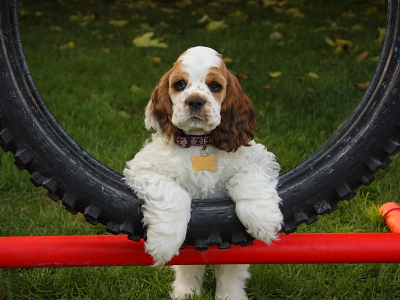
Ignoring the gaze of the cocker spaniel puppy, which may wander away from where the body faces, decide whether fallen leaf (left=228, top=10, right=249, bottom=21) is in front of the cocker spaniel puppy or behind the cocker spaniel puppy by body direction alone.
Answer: behind

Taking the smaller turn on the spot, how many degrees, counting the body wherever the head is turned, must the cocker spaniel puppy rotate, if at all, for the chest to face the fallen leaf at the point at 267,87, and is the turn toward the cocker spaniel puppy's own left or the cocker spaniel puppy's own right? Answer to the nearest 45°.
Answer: approximately 180°

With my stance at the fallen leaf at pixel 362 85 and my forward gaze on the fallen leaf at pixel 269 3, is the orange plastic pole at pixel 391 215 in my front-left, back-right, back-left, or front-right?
back-left

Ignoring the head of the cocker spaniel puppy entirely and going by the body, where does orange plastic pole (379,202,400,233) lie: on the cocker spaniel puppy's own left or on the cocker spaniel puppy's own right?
on the cocker spaniel puppy's own left

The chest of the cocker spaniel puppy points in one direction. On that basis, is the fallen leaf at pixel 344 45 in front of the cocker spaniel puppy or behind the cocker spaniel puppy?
behind

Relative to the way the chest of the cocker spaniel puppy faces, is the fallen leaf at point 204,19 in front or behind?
behind

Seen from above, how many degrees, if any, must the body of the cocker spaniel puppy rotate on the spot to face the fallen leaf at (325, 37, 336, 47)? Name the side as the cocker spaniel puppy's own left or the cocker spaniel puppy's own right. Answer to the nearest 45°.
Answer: approximately 180°

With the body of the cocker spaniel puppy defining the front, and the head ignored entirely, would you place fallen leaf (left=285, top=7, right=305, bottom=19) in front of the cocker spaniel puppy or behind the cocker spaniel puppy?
behind

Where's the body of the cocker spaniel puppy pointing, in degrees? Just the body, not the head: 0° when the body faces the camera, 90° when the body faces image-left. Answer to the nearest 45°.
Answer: approximately 0°

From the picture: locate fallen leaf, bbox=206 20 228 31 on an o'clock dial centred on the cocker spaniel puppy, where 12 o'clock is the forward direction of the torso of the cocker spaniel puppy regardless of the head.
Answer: The fallen leaf is roughly at 6 o'clock from the cocker spaniel puppy.

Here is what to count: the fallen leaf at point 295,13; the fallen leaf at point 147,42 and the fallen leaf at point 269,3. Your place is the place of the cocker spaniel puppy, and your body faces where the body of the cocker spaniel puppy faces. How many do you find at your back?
3

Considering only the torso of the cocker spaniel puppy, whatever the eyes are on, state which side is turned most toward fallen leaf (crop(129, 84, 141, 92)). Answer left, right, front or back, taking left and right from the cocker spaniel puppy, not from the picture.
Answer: back

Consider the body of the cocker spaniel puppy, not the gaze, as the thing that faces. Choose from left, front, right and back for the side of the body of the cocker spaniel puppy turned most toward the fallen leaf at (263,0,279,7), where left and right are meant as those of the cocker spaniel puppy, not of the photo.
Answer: back
